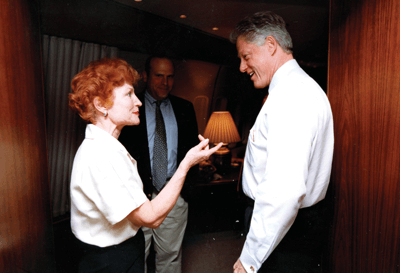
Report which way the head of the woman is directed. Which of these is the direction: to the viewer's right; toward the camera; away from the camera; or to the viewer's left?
to the viewer's right

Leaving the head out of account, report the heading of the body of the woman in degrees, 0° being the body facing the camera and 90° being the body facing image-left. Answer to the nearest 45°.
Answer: approximately 270°

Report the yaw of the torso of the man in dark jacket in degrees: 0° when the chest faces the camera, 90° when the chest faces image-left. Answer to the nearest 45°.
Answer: approximately 0°

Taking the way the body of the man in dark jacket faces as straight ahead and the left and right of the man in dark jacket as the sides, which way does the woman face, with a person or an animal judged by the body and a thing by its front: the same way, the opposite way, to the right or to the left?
to the left

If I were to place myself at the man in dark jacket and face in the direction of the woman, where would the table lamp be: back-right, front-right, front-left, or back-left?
back-left

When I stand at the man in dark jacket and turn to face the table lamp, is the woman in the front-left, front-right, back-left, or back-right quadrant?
back-right
